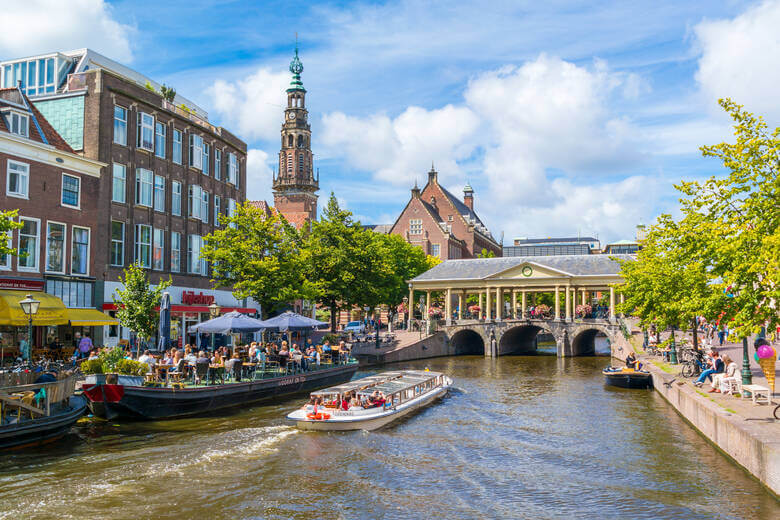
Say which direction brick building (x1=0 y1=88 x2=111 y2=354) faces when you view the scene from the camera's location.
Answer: facing the viewer and to the right of the viewer

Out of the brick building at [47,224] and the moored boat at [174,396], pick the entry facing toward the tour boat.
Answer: the brick building

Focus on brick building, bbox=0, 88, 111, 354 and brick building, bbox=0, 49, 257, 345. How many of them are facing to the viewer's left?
0

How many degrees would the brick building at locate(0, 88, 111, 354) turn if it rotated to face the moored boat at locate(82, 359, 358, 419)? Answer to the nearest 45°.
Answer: approximately 45° to its right

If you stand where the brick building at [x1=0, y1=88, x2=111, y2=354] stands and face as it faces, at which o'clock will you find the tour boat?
The tour boat is roughly at 12 o'clock from the brick building.

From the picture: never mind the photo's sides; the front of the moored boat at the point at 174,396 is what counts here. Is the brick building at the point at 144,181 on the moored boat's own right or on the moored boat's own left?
on the moored boat's own right

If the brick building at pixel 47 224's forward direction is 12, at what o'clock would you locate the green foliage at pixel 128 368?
The green foliage is roughly at 1 o'clock from the brick building.

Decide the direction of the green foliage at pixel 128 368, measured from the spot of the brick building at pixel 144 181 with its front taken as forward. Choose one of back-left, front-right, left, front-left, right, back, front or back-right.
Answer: front-right

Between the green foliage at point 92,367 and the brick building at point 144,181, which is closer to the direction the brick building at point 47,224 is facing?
the green foliage

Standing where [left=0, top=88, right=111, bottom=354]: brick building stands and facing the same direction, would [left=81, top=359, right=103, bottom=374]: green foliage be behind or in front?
in front

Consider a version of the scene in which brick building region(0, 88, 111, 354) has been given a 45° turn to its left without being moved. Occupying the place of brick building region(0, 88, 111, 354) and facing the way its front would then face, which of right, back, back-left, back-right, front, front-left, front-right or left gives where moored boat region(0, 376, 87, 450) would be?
right

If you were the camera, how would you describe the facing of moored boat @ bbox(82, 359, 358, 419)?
facing the viewer and to the left of the viewer

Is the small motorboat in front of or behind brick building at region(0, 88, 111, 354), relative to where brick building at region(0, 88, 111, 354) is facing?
in front

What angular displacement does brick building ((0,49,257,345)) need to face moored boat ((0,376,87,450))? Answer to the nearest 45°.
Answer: approximately 45° to its right

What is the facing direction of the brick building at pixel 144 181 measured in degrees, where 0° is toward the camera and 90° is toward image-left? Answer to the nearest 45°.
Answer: approximately 315°
